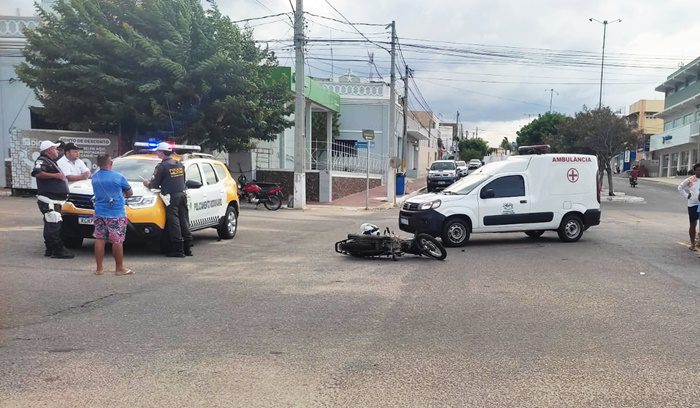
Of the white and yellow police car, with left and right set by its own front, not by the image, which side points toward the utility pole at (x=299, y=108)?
back

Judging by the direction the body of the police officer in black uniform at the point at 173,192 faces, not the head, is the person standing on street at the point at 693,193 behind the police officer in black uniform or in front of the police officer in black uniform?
behind

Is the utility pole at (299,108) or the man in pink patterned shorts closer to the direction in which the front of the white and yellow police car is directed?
the man in pink patterned shorts

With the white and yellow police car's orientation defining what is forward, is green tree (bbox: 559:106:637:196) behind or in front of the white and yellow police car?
behind

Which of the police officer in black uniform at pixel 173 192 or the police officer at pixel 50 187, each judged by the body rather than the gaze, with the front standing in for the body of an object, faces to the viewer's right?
the police officer

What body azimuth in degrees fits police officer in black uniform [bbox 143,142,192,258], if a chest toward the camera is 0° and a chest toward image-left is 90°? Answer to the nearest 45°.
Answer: approximately 135°

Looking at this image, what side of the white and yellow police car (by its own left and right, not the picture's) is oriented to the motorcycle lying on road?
left

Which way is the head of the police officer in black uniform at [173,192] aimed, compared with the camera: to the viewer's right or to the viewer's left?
to the viewer's left

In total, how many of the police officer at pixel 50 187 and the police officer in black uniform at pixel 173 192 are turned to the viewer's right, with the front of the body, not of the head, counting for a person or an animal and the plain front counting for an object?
1

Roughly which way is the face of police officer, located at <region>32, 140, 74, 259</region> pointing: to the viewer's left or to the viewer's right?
to the viewer's right

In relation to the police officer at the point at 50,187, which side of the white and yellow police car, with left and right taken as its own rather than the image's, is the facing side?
front

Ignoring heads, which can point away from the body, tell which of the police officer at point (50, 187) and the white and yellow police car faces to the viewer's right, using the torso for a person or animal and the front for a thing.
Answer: the police officer

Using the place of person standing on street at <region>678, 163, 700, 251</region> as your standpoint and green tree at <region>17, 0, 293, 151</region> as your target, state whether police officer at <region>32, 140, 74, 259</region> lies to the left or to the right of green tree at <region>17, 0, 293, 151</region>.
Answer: left

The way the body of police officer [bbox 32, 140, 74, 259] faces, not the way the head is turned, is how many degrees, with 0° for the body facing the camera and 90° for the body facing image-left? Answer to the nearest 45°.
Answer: approximately 270°
